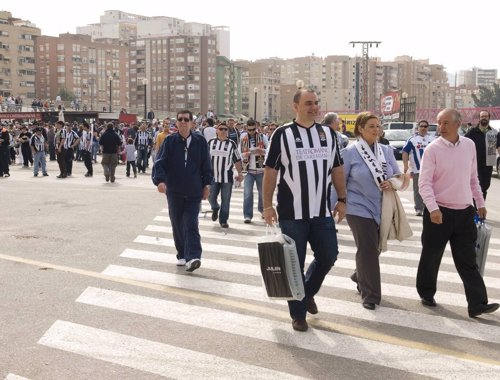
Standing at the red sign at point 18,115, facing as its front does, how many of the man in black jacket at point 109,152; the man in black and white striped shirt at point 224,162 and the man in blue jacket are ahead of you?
3

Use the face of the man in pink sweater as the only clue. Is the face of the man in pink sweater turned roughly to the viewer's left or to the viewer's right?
to the viewer's left

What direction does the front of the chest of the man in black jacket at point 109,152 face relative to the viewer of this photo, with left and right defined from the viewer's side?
facing away from the viewer

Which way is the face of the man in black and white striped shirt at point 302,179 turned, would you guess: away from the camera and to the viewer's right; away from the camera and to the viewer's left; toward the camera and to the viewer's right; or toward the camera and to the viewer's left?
toward the camera and to the viewer's right

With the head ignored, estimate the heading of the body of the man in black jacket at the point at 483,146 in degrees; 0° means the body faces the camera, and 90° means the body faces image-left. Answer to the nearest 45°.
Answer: approximately 0°

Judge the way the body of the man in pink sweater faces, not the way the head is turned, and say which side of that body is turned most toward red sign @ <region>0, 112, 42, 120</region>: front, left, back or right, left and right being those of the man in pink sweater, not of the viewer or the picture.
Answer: back

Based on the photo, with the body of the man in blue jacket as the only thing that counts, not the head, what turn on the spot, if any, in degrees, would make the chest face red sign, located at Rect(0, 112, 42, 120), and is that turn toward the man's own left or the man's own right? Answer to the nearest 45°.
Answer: approximately 180°

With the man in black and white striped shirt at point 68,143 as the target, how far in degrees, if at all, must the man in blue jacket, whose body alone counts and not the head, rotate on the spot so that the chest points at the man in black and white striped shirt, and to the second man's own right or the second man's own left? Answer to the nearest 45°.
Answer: approximately 180°

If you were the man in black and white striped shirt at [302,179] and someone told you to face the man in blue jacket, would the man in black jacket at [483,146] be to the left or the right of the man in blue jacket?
right

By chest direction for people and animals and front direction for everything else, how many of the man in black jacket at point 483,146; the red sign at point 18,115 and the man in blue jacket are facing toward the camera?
3

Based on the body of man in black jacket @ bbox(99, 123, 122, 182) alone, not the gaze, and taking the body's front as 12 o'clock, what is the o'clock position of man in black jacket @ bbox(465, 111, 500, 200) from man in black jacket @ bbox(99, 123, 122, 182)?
man in black jacket @ bbox(465, 111, 500, 200) is roughly at 5 o'clock from man in black jacket @ bbox(99, 123, 122, 182).
